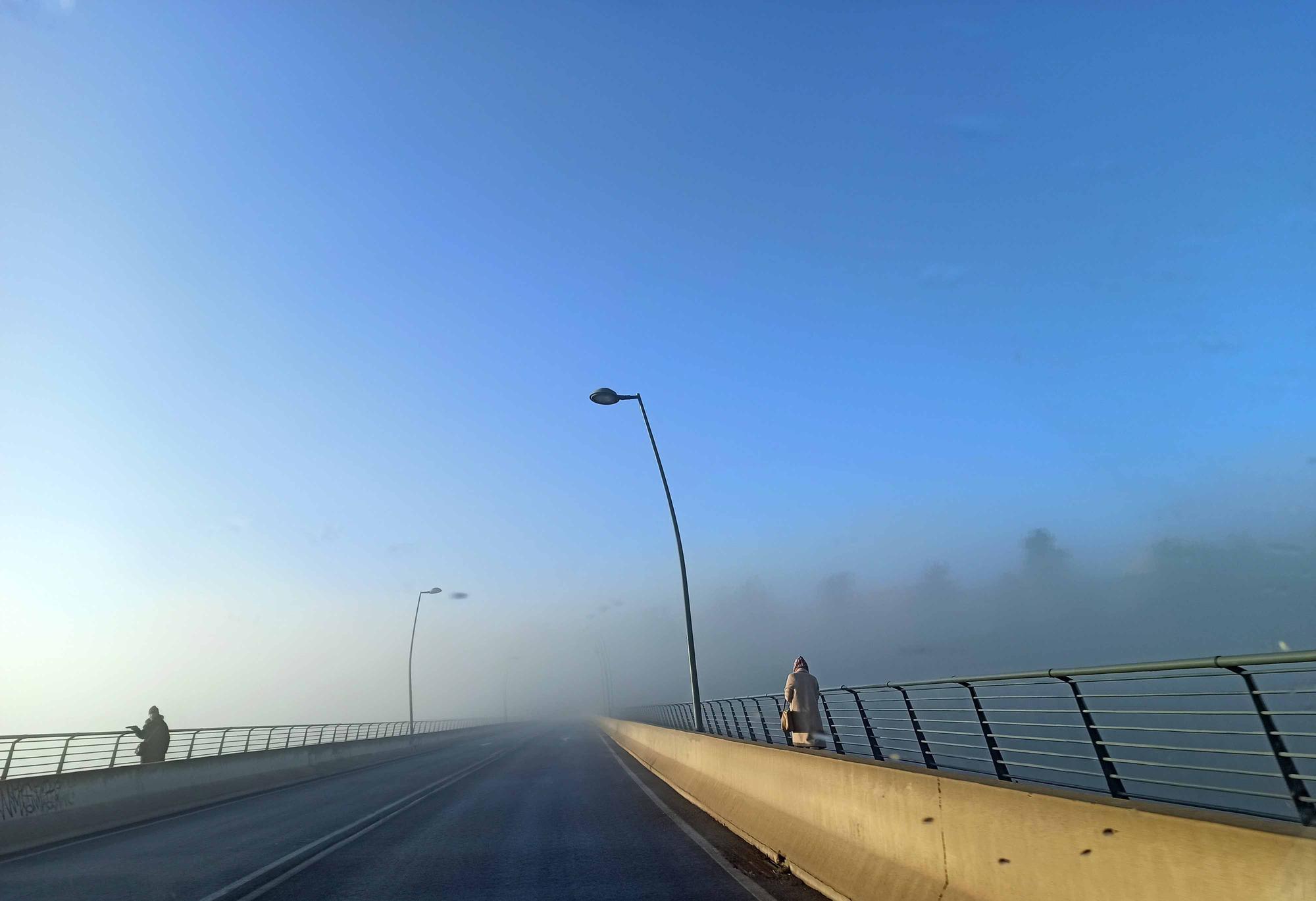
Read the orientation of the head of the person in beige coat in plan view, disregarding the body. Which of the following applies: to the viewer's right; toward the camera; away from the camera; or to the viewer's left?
away from the camera

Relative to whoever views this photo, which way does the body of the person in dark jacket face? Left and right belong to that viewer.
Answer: facing to the left of the viewer

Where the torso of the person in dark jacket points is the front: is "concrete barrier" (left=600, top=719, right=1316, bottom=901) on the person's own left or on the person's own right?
on the person's own left
